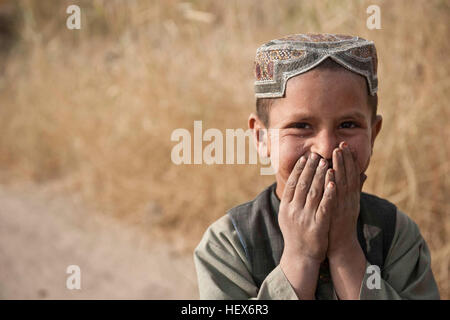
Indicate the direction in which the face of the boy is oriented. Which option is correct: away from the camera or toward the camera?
toward the camera

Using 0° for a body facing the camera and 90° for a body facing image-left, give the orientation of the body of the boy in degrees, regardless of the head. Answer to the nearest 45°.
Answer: approximately 0°
